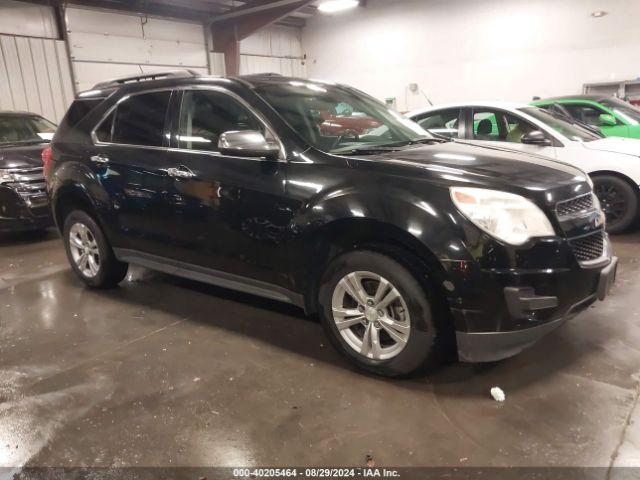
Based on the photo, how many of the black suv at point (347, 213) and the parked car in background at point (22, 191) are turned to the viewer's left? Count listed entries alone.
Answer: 0

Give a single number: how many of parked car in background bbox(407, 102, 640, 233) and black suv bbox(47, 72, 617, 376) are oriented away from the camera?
0

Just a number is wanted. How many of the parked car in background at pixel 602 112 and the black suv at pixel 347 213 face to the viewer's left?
0

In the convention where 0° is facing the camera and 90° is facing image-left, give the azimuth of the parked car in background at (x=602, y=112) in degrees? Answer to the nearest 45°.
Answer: approximately 315°

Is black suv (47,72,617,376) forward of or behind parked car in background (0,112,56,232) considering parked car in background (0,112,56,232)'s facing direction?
forward

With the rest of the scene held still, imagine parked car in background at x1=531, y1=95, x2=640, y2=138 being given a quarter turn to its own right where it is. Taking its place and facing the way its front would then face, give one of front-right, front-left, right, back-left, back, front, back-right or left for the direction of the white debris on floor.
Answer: front-left

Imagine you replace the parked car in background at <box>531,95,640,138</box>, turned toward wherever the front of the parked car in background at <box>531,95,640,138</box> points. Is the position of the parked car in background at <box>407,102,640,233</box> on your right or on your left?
on your right

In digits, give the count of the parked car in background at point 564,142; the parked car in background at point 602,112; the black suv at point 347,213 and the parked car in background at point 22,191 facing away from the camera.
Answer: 0

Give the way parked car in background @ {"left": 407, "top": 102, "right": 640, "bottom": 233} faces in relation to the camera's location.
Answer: facing the viewer and to the right of the viewer

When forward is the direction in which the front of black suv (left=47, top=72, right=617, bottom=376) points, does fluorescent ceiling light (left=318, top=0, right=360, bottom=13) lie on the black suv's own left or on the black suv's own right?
on the black suv's own left

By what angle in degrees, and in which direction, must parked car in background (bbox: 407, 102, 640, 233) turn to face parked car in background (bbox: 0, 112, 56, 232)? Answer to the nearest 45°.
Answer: approximately 135° to its right

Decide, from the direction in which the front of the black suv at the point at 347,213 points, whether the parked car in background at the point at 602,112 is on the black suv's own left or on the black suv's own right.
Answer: on the black suv's own left

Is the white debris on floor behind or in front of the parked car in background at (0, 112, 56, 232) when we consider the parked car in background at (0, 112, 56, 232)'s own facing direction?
in front

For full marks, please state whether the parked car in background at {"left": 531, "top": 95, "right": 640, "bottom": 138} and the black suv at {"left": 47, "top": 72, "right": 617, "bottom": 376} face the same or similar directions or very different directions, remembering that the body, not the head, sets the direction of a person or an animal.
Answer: same or similar directions

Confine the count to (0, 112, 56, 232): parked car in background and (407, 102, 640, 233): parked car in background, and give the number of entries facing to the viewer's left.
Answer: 0

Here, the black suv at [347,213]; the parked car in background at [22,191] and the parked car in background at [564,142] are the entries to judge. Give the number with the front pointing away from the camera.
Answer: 0

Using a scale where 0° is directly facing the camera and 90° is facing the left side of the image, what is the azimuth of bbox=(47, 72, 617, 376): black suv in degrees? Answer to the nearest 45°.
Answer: approximately 315°
